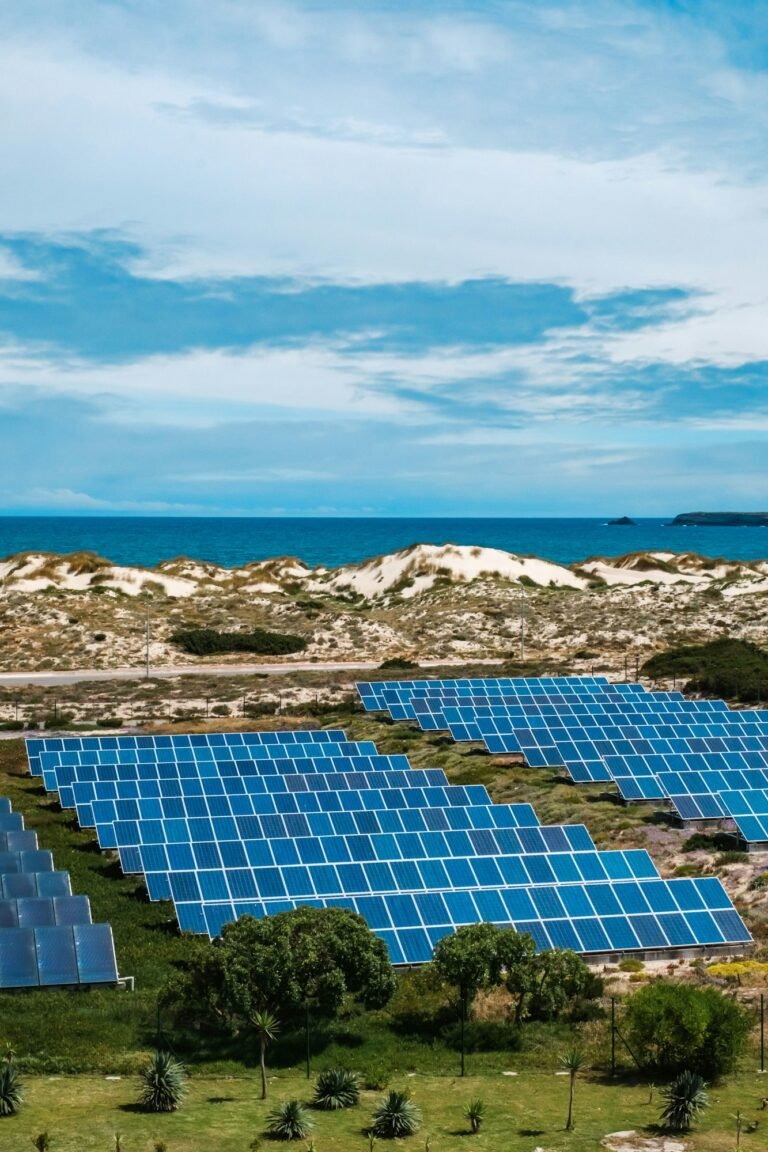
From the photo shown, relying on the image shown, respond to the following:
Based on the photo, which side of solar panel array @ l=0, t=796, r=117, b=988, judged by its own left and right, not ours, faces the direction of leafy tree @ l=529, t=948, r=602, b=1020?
left

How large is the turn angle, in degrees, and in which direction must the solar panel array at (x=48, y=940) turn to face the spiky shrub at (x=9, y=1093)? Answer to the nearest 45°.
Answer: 0° — it already faces it

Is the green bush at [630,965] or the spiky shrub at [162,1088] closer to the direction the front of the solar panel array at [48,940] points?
the spiky shrub

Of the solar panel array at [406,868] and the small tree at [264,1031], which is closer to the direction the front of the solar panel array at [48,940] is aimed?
the small tree

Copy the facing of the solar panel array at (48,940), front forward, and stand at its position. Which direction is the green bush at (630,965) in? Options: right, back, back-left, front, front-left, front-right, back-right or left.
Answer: left

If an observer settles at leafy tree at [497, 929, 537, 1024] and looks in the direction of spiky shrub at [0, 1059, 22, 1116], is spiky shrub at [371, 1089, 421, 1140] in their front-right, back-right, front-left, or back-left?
front-left

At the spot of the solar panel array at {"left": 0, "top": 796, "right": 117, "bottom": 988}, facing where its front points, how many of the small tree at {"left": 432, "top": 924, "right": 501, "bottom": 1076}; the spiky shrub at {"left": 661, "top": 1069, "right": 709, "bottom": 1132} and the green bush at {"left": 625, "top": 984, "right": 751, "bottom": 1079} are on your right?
0

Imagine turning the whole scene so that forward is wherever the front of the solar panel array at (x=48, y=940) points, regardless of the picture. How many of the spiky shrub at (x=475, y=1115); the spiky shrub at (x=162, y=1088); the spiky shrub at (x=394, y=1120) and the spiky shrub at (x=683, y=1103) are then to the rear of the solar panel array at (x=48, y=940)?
0

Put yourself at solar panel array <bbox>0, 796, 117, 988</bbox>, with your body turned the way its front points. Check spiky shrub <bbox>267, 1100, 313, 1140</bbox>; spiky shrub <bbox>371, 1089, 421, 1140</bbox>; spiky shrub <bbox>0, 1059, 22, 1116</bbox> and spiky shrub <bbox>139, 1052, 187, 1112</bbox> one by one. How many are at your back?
0

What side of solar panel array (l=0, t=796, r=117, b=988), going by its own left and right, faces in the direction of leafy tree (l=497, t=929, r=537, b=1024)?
left

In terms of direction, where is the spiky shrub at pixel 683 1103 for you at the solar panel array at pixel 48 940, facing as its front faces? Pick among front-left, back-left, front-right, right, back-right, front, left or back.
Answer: front-left

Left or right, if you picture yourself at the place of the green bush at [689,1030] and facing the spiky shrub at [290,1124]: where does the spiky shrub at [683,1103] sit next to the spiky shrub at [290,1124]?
left

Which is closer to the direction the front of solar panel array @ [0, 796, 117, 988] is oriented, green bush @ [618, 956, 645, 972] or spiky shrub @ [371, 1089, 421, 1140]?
the spiky shrub

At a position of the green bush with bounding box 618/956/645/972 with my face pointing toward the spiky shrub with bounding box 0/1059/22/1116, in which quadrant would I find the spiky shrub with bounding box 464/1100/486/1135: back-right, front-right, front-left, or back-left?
front-left

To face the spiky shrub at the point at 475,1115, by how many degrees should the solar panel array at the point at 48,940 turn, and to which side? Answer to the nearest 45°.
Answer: approximately 45° to its left

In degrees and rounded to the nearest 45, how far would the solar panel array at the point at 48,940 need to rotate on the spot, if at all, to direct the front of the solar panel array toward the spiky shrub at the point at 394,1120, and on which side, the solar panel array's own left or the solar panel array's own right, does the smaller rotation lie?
approximately 45° to the solar panel array's own left

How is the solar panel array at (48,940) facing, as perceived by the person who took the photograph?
facing the viewer
